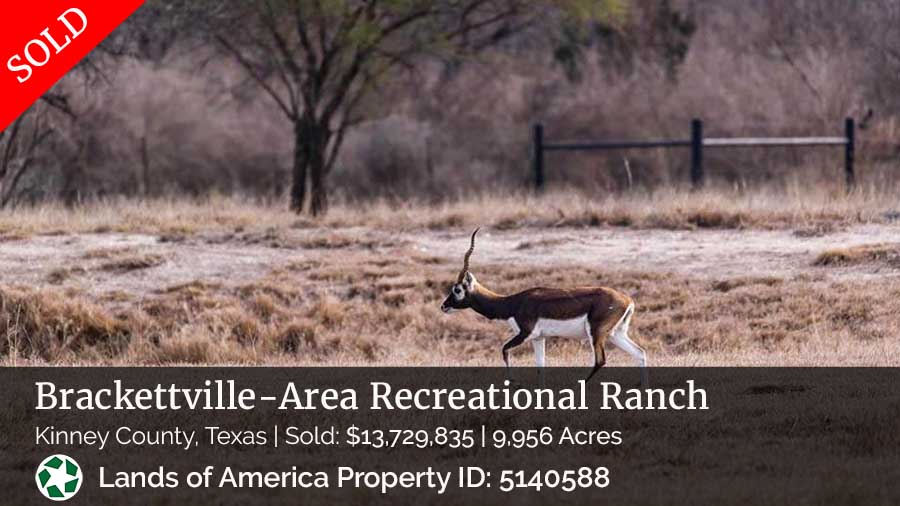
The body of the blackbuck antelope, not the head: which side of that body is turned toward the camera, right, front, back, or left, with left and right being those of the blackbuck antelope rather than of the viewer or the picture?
left

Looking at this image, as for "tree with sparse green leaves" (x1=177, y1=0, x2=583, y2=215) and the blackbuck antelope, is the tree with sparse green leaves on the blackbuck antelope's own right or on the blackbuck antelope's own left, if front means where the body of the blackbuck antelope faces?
on the blackbuck antelope's own right
